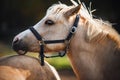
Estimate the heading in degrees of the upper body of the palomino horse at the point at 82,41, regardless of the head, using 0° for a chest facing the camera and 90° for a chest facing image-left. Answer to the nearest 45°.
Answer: approximately 90°
